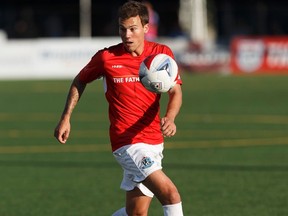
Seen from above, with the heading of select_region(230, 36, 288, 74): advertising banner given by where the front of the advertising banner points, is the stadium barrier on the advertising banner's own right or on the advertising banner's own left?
on the advertising banner's own right

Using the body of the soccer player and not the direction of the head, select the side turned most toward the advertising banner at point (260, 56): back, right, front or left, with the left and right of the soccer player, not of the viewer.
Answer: back

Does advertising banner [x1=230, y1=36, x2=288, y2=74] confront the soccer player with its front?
yes

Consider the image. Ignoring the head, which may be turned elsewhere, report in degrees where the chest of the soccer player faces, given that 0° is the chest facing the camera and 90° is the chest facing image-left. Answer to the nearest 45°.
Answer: approximately 0°

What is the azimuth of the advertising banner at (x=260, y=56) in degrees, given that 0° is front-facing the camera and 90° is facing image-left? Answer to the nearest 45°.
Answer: approximately 0°

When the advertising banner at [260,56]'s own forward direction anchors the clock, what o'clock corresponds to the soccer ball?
The soccer ball is roughly at 12 o'clock from the advertising banner.

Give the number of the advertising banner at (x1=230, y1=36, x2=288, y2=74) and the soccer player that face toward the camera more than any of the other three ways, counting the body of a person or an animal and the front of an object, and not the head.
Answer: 2

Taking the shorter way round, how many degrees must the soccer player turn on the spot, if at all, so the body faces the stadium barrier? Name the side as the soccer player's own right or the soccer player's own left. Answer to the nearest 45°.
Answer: approximately 180°
